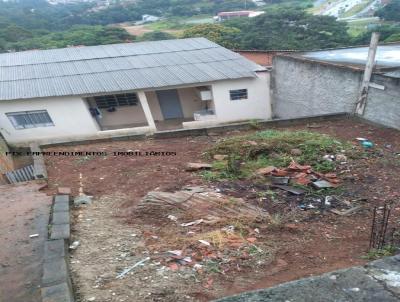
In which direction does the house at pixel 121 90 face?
toward the camera

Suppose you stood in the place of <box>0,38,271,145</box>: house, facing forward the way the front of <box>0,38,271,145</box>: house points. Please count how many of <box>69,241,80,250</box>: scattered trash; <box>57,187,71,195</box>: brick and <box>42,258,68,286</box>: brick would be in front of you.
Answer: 3

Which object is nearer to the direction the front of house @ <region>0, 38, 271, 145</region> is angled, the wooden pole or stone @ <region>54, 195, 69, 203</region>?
the stone

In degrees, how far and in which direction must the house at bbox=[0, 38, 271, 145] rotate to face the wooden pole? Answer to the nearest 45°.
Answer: approximately 45° to its left

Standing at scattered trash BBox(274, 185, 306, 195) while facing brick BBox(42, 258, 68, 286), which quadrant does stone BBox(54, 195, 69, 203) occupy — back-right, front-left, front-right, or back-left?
front-right

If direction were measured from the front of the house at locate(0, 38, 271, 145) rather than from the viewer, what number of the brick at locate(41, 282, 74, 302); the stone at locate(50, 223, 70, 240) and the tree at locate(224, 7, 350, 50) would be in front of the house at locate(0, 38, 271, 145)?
2

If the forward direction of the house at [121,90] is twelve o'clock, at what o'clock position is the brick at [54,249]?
The brick is roughly at 12 o'clock from the house.

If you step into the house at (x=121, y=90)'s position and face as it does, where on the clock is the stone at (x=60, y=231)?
The stone is roughly at 12 o'clock from the house.

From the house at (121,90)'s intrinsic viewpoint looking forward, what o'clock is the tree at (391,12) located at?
The tree is roughly at 8 o'clock from the house.

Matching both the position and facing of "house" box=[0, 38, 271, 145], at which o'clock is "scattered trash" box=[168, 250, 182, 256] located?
The scattered trash is roughly at 12 o'clock from the house.

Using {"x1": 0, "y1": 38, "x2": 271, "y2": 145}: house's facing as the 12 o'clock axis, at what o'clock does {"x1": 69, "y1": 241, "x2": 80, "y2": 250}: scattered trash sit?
The scattered trash is roughly at 12 o'clock from the house.

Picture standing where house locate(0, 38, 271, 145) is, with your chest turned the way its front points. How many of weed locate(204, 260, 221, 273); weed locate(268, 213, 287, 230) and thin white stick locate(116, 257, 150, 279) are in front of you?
3

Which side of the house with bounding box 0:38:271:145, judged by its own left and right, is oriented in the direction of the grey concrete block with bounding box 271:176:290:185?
front

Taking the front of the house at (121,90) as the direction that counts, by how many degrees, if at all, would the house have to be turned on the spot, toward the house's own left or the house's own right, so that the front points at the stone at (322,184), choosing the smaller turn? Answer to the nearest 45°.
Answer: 0° — it already faces it

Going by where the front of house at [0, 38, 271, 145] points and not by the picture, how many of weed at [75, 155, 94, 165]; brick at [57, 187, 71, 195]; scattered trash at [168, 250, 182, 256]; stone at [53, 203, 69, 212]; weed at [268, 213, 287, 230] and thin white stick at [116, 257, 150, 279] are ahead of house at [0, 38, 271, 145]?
6
